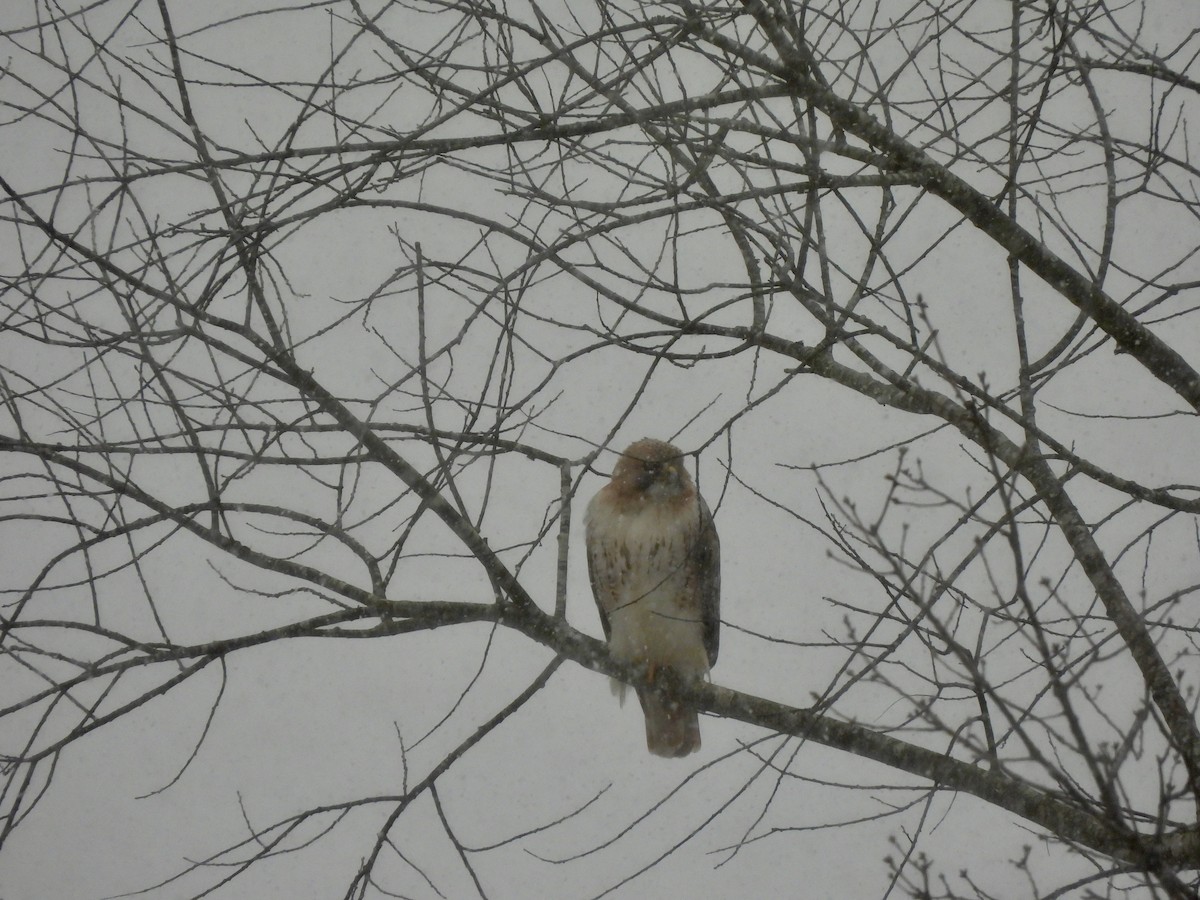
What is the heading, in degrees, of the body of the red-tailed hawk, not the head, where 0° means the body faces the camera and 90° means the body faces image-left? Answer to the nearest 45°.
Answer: approximately 0°
